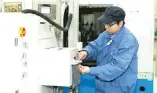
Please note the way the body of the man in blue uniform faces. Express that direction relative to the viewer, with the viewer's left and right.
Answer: facing the viewer and to the left of the viewer
